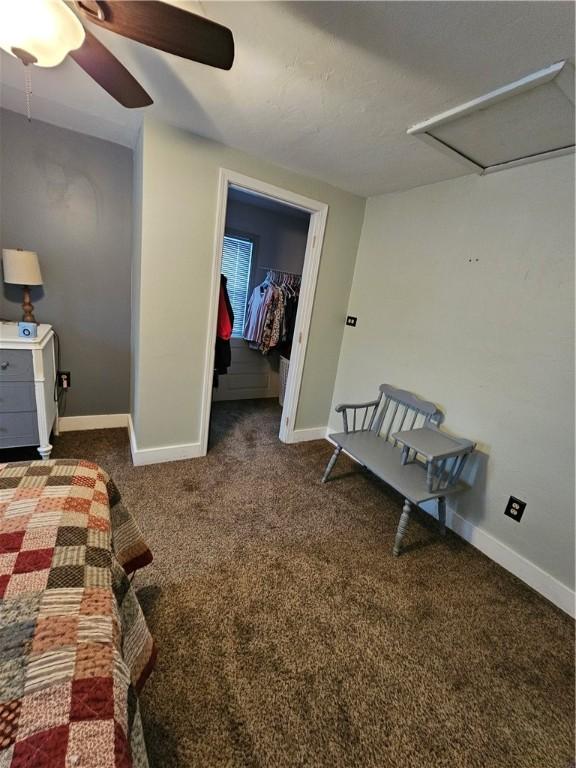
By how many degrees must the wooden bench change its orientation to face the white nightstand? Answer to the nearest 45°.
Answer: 0° — it already faces it

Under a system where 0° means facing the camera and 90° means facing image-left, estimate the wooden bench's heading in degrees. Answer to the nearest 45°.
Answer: approximately 45°

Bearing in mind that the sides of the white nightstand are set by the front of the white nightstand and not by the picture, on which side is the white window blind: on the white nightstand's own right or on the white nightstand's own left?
on the white nightstand's own left

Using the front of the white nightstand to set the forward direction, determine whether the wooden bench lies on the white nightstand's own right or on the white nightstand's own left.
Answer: on the white nightstand's own left

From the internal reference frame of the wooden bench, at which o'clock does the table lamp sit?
The table lamp is roughly at 1 o'clock from the wooden bench.
